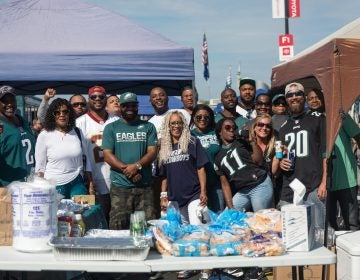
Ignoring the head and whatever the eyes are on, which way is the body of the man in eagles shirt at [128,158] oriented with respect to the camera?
toward the camera

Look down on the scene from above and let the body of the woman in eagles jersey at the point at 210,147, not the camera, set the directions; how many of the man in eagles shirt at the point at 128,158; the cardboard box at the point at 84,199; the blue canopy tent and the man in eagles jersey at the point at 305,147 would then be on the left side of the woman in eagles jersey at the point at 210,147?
1

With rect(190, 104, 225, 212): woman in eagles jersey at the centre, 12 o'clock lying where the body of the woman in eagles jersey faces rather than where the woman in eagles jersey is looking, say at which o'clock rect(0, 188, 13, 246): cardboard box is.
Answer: The cardboard box is roughly at 1 o'clock from the woman in eagles jersey.

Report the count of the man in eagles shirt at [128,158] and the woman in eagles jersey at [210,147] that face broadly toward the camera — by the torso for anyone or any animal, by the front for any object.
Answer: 2

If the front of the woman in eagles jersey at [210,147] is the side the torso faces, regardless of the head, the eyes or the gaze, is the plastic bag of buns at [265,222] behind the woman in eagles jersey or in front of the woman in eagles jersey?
in front

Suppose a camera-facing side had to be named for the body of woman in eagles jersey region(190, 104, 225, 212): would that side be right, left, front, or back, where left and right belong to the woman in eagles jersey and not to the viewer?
front

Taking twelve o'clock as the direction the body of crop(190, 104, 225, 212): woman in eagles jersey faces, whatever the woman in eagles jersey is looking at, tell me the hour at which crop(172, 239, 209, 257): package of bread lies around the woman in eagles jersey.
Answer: The package of bread is roughly at 12 o'clock from the woman in eagles jersey.

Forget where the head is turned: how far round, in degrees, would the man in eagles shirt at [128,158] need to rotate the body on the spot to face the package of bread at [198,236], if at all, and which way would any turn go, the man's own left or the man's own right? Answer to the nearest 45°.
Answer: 0° — they already face it

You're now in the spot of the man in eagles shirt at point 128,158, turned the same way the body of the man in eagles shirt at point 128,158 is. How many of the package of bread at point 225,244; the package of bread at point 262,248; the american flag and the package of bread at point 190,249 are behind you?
1

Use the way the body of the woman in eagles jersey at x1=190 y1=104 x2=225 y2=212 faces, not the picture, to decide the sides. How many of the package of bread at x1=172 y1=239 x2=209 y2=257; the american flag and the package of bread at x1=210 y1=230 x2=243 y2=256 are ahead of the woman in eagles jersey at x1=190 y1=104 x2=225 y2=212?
2

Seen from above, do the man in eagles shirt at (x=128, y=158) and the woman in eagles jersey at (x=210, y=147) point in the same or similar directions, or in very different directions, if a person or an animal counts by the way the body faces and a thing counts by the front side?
same or similar directions
